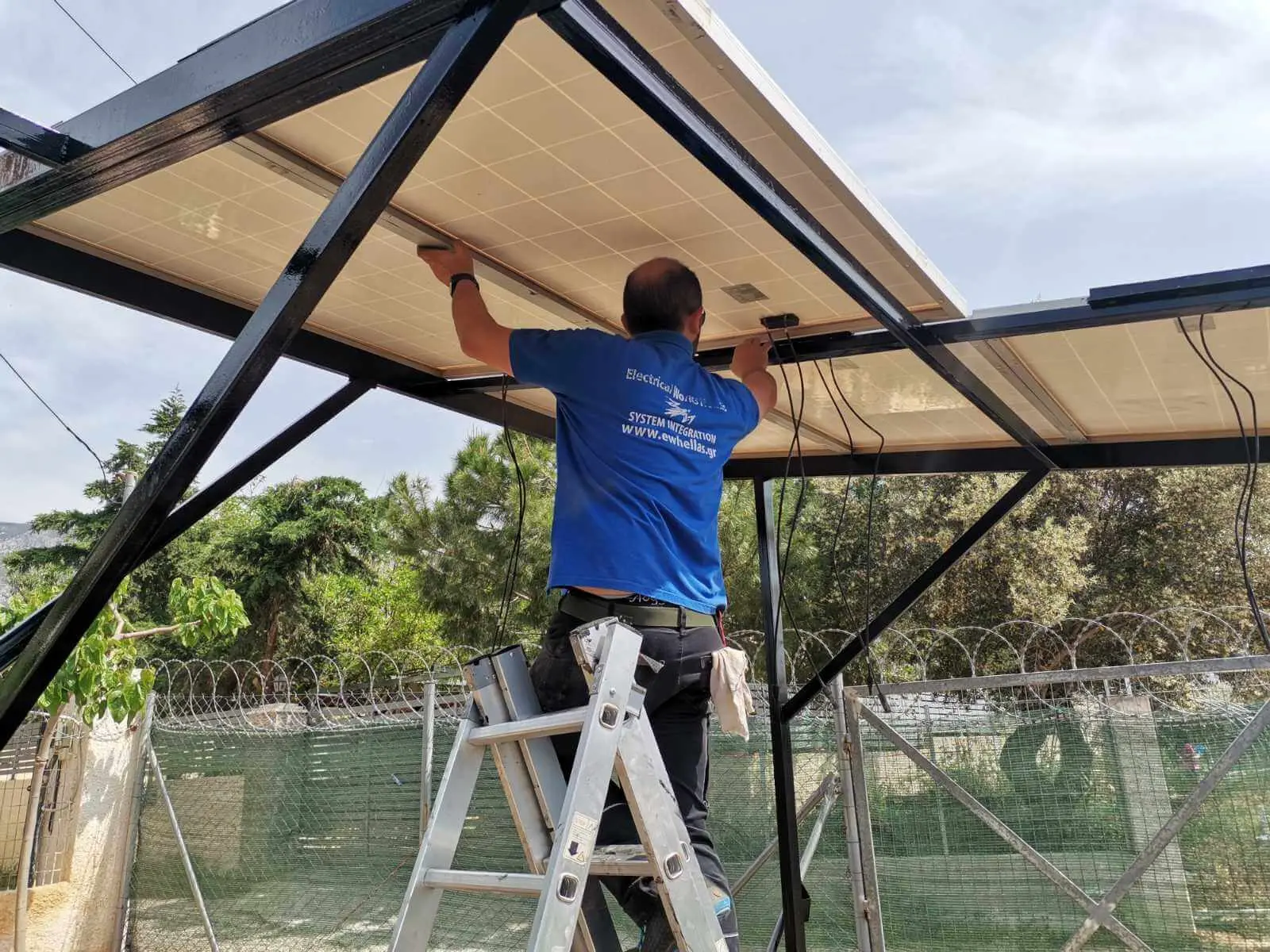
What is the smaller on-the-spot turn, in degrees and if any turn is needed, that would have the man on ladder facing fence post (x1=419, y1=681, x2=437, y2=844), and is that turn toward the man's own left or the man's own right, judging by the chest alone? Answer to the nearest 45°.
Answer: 0° — they already face it

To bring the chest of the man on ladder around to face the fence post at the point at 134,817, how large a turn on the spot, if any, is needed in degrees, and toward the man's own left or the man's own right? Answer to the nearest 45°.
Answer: approximately 45° to the man's own left

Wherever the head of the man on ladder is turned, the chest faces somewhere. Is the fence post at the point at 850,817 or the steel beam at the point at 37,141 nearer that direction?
the fence post

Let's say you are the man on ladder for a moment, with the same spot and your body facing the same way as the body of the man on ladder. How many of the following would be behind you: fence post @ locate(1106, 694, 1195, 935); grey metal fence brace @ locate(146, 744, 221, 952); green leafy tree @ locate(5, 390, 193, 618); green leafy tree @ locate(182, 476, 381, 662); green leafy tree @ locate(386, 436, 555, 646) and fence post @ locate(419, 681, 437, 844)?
0

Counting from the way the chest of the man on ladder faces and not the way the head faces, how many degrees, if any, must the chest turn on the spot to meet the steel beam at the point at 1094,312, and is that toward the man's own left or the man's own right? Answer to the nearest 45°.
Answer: approximately 90° to the man's own right

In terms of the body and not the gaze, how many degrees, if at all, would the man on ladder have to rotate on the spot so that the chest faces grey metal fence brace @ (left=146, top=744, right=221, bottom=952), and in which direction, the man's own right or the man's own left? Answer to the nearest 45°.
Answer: approximately 45° to the man's own left

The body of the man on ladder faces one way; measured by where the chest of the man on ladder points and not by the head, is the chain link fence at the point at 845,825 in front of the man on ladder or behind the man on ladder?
in front

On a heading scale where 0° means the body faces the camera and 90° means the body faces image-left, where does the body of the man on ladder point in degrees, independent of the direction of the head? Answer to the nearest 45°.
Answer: approximately 180°

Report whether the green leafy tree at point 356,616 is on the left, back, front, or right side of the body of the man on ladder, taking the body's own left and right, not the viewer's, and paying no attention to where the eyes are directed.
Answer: front

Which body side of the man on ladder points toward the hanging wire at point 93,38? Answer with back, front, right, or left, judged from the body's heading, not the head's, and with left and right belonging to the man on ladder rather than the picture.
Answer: left

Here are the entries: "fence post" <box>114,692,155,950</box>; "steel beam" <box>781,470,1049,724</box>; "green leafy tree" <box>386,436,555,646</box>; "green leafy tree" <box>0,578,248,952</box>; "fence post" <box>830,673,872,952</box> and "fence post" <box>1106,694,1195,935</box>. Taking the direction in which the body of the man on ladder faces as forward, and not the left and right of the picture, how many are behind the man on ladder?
0

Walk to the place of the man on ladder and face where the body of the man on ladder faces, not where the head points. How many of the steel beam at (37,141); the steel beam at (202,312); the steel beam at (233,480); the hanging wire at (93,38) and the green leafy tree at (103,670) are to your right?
0

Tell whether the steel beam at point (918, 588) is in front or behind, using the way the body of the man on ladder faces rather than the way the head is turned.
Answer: in front

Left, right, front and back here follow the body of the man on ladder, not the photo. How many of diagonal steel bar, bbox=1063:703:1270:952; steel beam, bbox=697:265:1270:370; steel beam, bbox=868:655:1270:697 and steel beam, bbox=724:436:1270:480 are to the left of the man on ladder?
0
